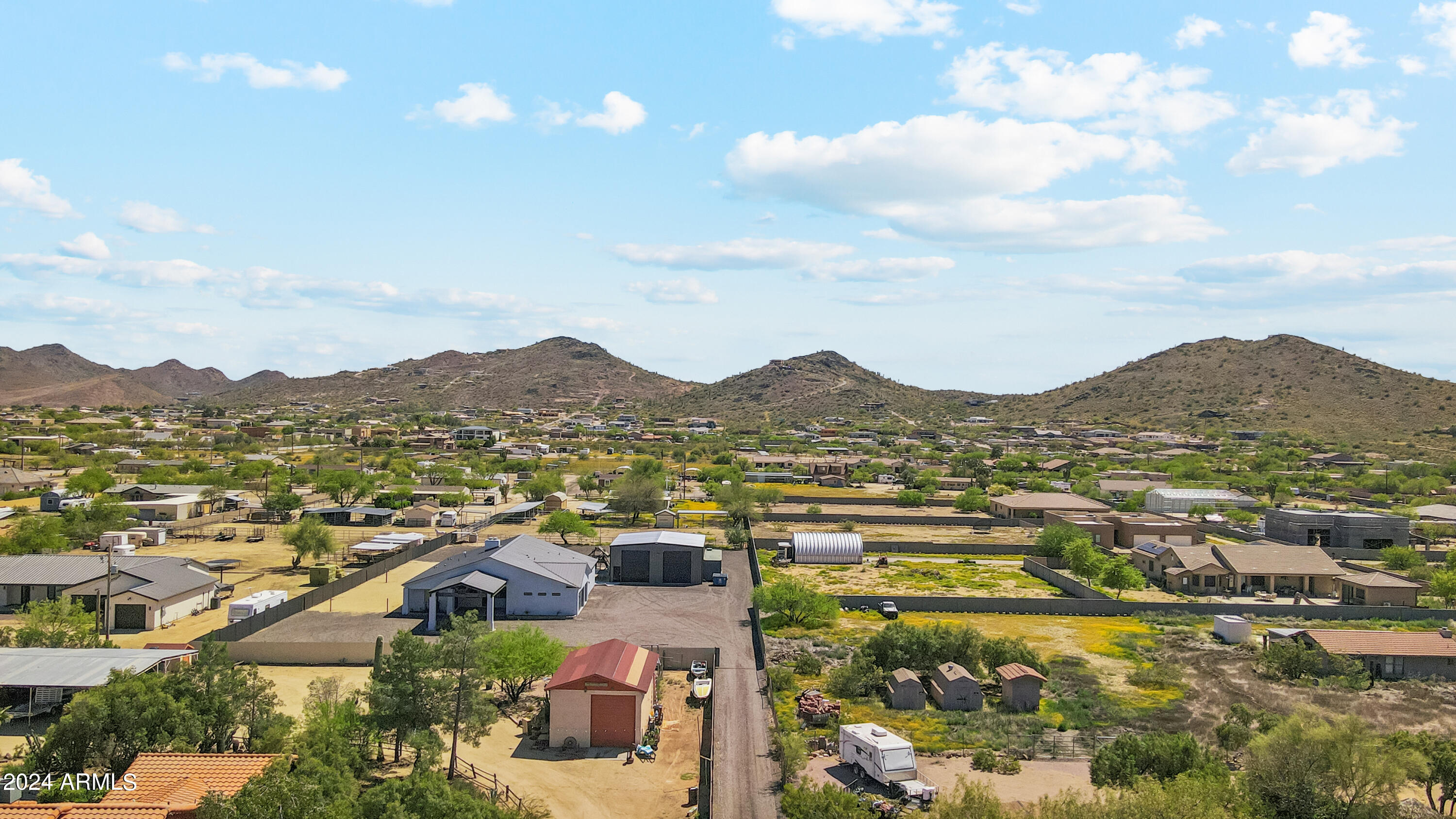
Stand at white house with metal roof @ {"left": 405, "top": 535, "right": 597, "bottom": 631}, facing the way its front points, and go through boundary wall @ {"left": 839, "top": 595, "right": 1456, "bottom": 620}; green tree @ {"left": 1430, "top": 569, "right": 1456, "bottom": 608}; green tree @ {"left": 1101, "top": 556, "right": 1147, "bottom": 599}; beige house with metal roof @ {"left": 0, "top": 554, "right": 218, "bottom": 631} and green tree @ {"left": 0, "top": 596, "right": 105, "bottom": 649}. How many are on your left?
3

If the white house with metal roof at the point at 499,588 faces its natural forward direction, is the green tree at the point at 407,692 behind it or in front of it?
in front

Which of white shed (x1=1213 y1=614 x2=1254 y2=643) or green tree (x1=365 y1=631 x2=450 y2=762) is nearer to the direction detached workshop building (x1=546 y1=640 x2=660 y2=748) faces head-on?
the green tree

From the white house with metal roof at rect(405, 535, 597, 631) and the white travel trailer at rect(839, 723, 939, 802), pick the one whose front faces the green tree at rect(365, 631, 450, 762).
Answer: the white house with metal roof

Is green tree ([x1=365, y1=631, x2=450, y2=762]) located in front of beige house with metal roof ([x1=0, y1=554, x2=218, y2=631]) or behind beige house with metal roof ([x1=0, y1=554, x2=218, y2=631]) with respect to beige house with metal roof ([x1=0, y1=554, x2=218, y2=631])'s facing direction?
in front

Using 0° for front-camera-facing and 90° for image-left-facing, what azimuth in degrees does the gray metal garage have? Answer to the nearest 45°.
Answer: approximately 0°

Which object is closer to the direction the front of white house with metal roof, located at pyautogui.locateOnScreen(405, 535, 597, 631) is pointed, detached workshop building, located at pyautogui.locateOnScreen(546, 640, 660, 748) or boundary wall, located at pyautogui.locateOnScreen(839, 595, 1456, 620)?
the detached workshop building
